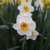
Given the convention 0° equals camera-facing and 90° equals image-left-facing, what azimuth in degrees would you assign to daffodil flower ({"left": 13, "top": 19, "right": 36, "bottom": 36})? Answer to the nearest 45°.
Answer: approximately 0°

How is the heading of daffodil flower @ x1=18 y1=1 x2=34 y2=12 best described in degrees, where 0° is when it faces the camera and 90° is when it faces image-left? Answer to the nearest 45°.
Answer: approximately 0°

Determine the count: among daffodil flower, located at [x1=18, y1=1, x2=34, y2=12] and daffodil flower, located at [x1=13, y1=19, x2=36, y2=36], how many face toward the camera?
2
